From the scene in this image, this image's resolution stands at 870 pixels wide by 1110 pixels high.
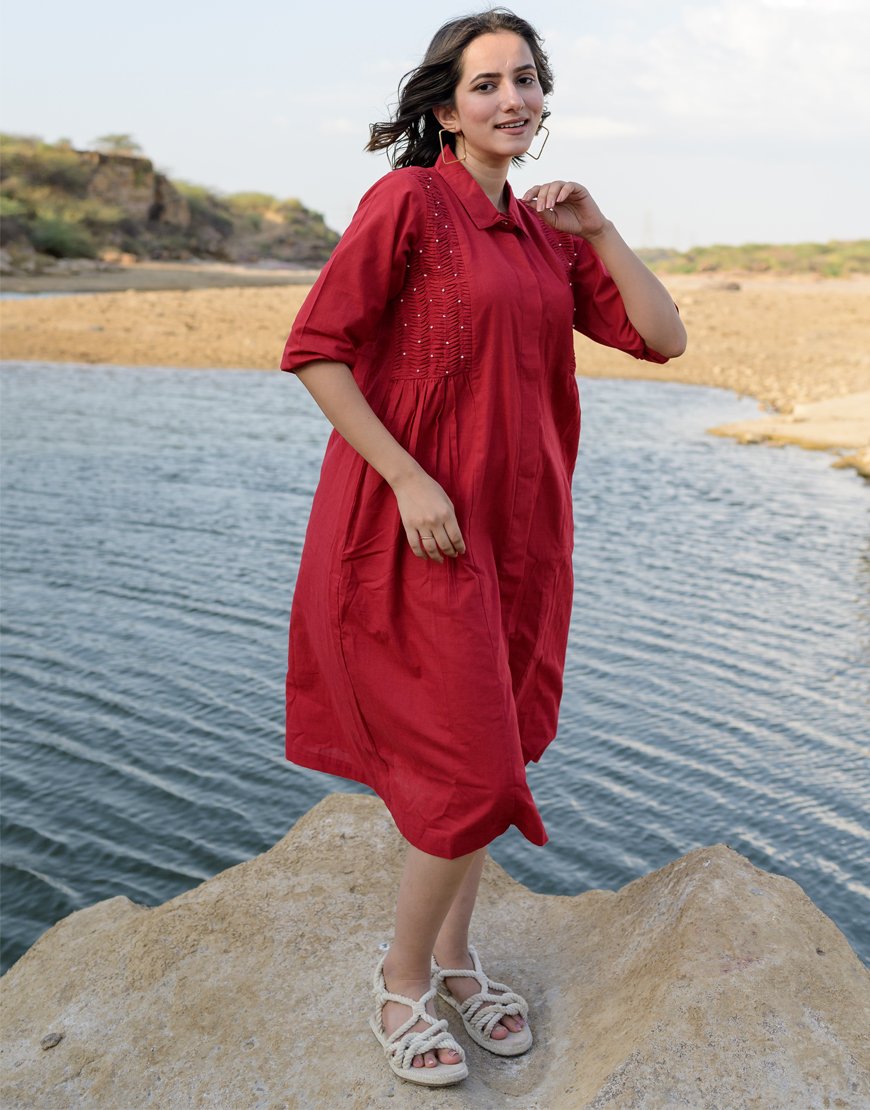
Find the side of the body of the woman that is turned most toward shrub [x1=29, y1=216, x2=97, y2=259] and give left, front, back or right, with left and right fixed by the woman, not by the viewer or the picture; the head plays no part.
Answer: back

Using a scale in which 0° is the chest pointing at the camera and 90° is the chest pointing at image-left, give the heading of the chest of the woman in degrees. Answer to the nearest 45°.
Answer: approximately 315°
